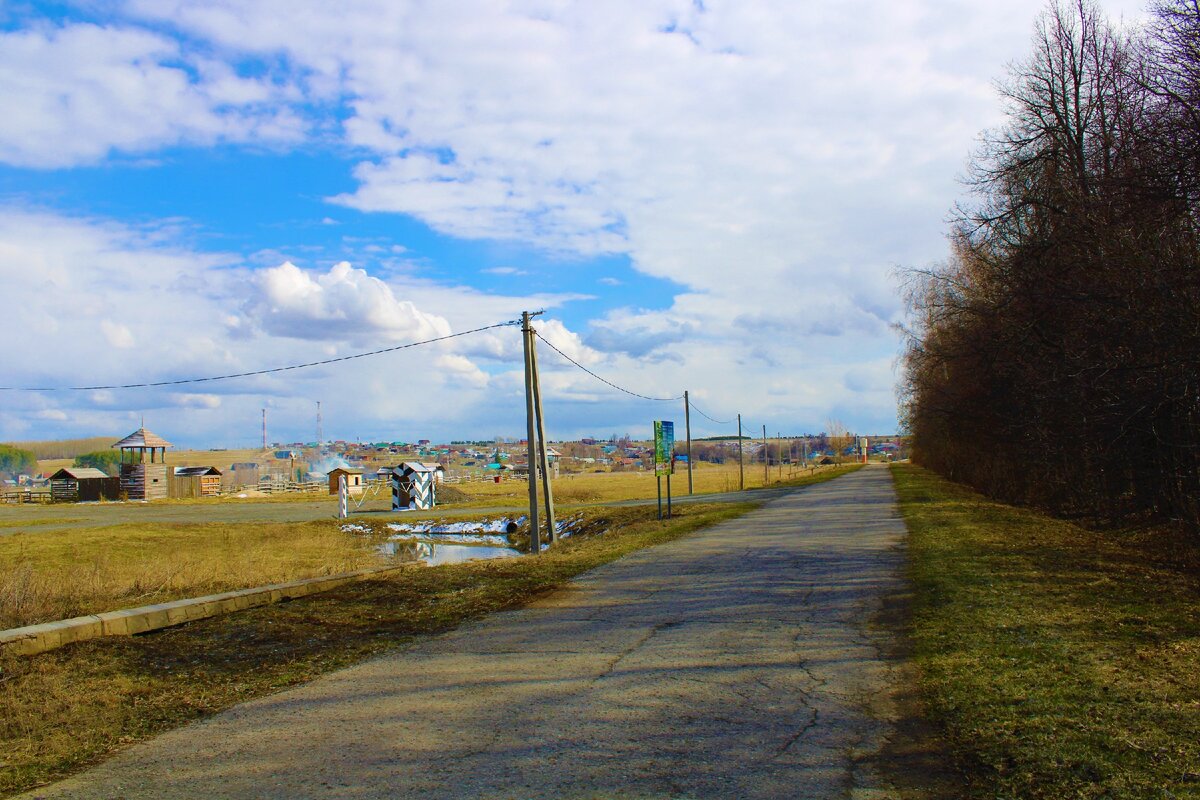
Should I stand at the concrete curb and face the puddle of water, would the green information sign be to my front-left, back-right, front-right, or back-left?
front-right

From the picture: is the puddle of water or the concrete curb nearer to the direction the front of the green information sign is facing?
the concrete curb

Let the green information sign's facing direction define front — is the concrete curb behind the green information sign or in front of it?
in front

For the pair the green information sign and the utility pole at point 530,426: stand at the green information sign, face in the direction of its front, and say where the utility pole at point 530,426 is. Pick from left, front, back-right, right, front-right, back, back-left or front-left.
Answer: front-right

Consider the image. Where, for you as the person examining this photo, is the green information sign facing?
facing the viewer

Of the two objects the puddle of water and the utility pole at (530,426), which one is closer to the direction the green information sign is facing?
the utility pole
